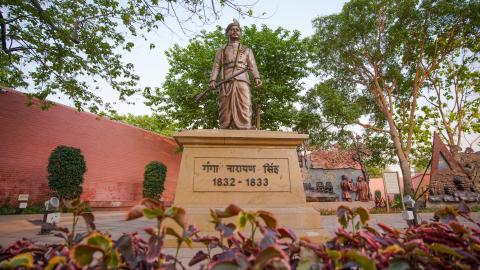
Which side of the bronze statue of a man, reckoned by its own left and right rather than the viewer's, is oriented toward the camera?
front

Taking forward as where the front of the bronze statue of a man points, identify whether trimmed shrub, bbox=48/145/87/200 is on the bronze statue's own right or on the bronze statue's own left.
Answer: on the bronze statue's own right

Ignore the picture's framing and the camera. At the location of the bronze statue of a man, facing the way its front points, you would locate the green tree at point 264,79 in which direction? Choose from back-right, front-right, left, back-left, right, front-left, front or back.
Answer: back

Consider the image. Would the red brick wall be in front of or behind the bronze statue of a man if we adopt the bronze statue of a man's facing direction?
behind

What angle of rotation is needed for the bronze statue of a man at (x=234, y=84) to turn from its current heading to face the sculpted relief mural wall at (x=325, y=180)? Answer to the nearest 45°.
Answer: approximately 135° to its left

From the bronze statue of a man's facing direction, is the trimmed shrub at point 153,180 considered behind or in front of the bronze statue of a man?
behind
